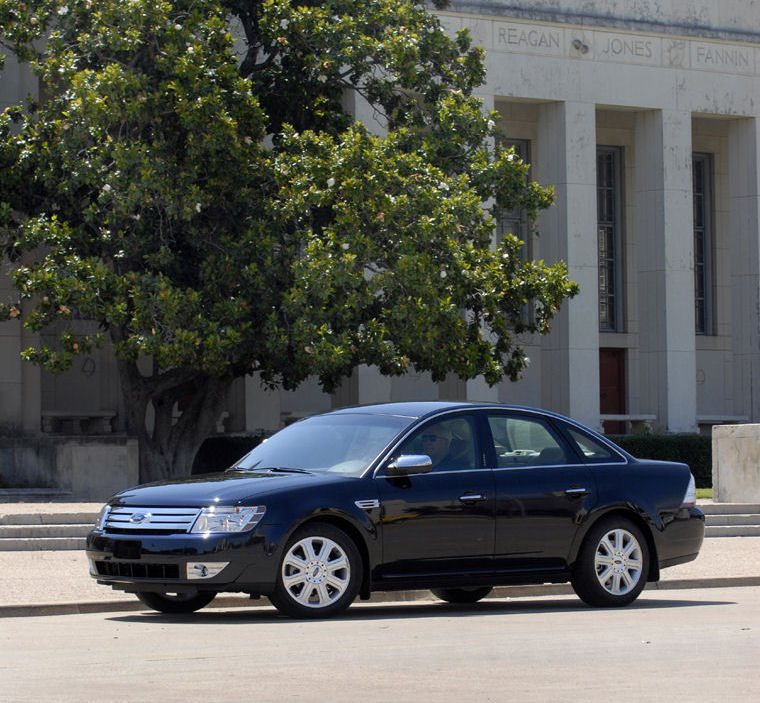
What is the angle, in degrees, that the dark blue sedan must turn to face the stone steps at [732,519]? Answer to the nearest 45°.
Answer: approximately 180°

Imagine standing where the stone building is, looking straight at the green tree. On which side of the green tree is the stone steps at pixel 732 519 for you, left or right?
left

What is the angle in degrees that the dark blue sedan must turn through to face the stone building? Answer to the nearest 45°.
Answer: approximately 135° to its right

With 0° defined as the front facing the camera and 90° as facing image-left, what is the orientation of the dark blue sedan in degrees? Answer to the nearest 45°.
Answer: approximately 45°

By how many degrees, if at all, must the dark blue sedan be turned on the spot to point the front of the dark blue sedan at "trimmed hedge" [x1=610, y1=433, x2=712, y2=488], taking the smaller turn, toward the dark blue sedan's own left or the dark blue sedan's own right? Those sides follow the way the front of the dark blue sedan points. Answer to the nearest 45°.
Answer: approximately 135° to the dark blue sedan's own right

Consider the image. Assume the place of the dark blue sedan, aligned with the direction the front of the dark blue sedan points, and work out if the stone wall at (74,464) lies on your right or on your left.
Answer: on your right

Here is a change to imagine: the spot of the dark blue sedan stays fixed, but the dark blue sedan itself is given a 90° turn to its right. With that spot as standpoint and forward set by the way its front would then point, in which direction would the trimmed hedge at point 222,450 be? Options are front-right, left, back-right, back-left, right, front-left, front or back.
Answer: front-right

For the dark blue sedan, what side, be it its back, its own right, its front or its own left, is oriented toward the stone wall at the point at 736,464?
back

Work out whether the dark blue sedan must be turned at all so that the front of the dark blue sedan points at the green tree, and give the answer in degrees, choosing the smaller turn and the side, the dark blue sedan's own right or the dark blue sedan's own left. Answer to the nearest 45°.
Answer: approximately 135° to the dark blue sedan's own right
